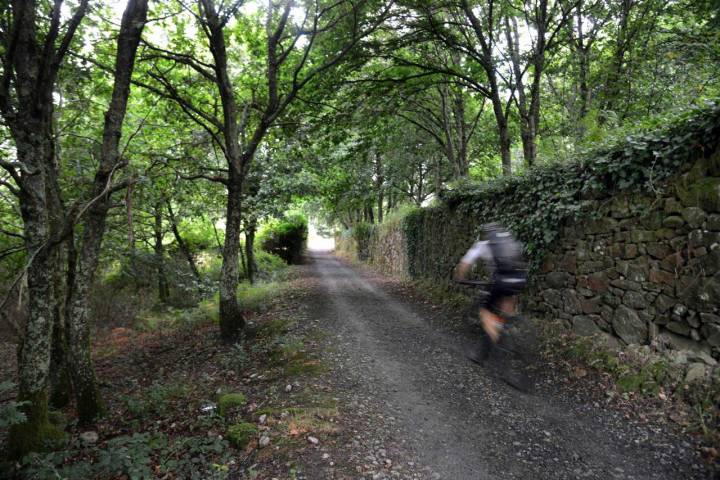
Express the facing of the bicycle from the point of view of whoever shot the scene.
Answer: facing away from the viewer and to the left of the viewer

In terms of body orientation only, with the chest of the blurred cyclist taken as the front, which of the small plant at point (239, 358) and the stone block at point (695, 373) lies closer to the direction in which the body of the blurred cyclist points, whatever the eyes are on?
the small plant

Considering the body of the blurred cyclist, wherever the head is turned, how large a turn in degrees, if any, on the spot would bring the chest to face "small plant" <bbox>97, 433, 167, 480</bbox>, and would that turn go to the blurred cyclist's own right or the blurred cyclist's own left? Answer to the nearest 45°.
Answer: approximately 90° to the blurred cyclist's own left

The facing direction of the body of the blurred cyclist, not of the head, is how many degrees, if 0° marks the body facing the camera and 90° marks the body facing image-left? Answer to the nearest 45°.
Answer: approximately 135°

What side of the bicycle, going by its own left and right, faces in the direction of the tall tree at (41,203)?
left

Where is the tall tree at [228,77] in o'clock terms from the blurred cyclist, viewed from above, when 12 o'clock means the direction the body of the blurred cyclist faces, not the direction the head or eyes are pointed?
The tall tree is roughly at 11 o'clock from the blurred cyclist.

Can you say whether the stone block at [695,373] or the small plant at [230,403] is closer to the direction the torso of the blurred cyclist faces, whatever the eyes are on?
the small plant
